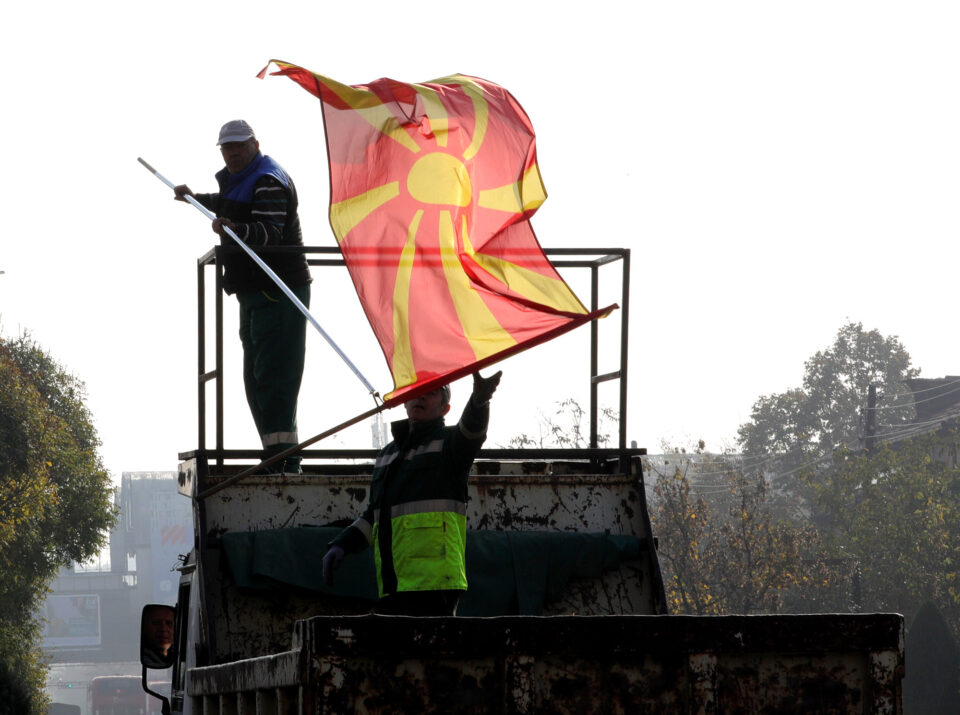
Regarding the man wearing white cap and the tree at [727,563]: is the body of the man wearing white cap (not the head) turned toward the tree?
no

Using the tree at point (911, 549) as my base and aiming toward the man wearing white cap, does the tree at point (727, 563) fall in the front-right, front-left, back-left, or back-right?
front-right

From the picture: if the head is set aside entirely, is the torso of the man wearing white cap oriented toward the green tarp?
no

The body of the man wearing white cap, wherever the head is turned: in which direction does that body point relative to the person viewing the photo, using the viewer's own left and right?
facing the viewer and to the left of the viewer

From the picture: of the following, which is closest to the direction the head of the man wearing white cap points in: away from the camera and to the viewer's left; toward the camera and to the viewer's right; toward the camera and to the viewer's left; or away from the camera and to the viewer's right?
toward the camera and to the viewer's left

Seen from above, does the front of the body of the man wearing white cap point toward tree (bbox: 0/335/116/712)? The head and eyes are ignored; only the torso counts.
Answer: no
